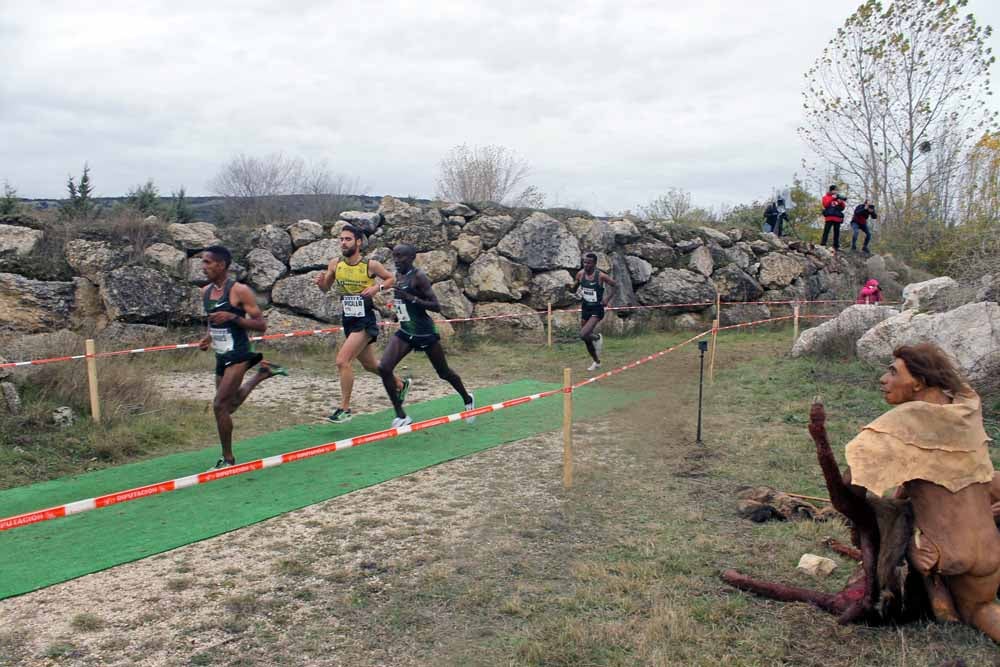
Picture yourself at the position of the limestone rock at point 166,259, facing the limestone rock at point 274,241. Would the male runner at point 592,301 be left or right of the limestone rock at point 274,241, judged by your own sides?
right

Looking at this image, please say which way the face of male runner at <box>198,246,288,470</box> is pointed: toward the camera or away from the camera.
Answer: toward the camera

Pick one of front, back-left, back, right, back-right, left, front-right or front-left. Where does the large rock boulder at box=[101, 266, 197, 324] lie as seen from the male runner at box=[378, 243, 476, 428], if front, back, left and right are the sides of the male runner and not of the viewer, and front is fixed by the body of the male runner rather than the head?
right

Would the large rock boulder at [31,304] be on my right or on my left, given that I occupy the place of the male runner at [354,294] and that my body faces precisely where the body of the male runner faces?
on my right

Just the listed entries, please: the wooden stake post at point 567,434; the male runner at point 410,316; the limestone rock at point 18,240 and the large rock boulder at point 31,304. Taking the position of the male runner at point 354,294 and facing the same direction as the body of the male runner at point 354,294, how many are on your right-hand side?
2

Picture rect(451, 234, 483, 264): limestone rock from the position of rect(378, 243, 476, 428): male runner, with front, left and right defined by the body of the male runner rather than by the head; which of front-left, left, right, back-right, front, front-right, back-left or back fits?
back-right

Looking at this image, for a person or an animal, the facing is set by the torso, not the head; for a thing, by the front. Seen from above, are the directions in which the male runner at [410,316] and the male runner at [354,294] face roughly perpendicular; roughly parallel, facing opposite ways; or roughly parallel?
roughly parallel

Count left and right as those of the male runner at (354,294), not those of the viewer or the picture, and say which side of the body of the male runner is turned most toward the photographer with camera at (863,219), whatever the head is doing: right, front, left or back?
back

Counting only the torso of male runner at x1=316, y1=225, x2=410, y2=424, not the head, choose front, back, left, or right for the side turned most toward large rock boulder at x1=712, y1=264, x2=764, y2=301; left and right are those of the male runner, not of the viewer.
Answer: back

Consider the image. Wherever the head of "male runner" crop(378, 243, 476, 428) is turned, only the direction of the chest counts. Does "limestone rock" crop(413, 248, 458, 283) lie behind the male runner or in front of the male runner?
behind

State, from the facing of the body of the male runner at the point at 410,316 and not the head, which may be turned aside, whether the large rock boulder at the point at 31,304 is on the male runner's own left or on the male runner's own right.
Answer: on the male runner's own right

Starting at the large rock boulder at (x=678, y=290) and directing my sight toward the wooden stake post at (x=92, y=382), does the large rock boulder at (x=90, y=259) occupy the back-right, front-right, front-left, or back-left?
front-right

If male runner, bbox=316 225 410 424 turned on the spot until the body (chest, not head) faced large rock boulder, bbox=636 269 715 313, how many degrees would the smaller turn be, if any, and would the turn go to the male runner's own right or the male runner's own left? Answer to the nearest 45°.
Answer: approximately 180°

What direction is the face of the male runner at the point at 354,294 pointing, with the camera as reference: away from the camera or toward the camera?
toward the camera

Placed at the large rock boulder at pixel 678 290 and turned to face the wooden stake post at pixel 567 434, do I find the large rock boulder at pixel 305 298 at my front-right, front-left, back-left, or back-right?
front-right

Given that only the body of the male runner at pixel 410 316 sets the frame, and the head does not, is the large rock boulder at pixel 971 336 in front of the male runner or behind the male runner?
behind

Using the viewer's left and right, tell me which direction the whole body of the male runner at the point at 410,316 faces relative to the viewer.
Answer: facing the viewer and to the left of the viewer

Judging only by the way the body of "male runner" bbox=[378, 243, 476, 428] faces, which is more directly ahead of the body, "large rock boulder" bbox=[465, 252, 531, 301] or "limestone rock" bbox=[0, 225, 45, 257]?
the limestone rock

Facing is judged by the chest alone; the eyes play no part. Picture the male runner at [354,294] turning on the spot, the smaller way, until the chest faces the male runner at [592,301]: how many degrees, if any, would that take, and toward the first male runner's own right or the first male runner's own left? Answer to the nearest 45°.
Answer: approximately 180°
